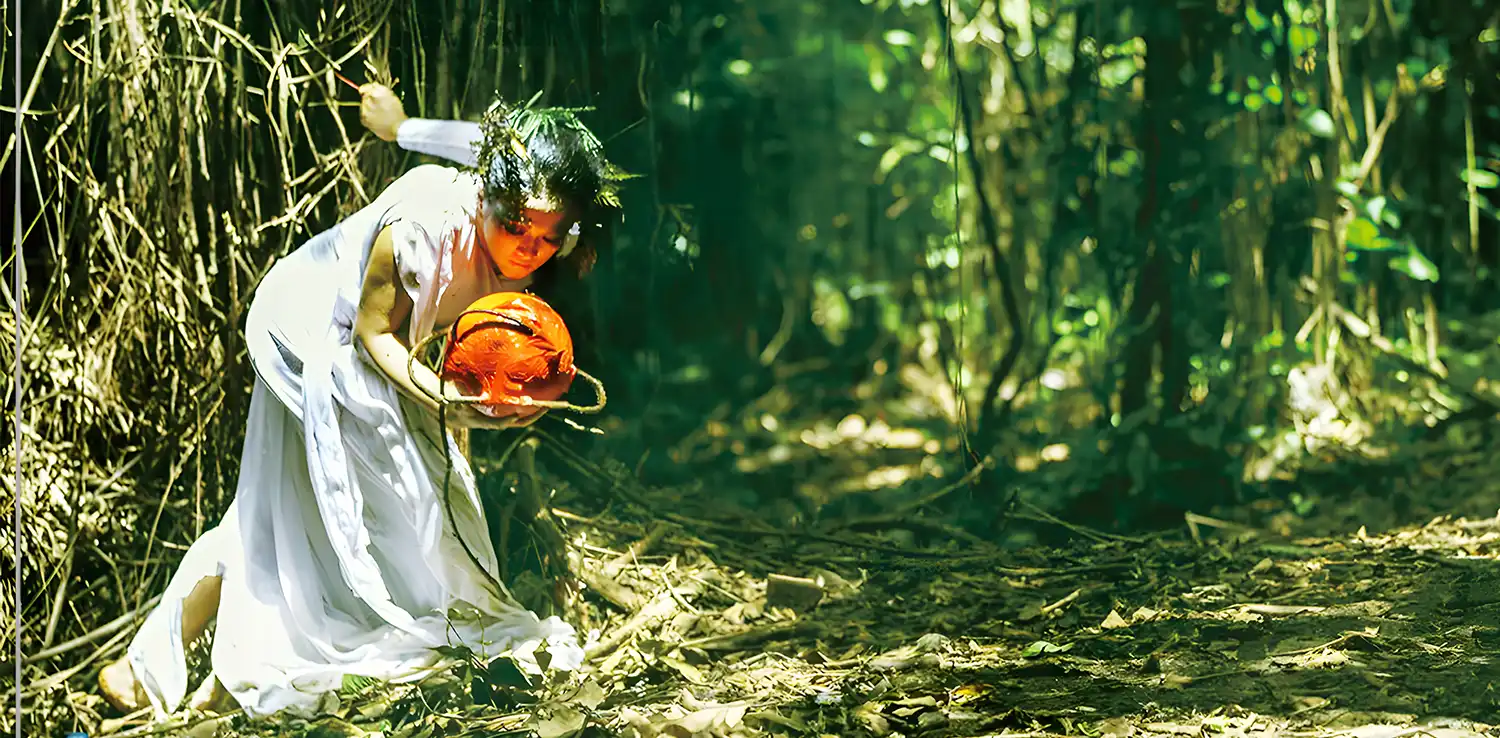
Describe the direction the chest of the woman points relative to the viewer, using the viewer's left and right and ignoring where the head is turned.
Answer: facing to the right of the viewer

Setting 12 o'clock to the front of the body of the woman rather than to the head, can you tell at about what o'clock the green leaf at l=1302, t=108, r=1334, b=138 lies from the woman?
The green leaf is roughly at 10 o'clock from the woman.

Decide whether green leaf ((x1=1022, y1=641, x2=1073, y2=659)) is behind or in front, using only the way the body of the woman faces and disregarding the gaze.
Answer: in front

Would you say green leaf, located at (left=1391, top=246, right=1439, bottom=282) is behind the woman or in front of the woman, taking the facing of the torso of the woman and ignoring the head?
in front
